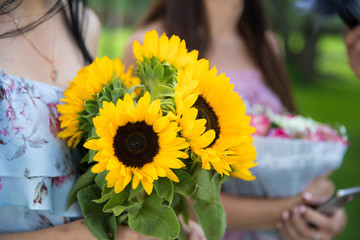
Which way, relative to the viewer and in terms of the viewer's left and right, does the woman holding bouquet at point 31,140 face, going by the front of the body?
facing the viewer and to the right of the viewer

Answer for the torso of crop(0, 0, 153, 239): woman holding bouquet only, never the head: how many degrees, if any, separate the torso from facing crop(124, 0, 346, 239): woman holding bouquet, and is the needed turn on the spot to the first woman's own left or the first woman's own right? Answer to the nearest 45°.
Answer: approximately 90° to the first woman's own left
